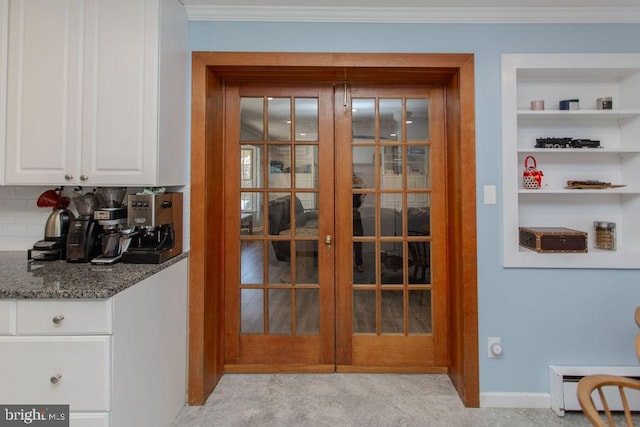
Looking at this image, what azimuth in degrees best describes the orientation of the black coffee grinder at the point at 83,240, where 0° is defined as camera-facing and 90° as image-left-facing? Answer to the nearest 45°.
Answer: approximately 45°

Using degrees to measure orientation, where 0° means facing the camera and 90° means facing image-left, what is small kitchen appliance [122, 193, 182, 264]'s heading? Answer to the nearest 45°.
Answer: approximately 45°

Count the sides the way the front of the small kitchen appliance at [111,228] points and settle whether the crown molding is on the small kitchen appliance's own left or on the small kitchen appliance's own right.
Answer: on the small kitchen appliance's own left
